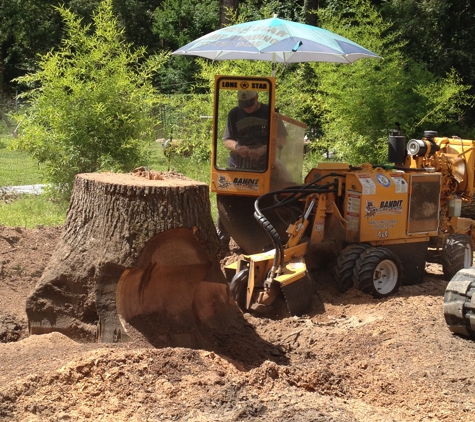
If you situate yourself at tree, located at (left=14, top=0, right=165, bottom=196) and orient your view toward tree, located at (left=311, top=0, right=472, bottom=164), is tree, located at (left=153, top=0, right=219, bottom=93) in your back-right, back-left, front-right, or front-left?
front-left

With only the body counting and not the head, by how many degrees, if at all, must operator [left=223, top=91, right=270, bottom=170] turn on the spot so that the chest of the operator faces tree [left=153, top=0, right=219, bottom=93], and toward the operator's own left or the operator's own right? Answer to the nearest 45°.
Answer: approximately 180°

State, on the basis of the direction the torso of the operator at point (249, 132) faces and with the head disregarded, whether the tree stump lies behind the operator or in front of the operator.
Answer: in front

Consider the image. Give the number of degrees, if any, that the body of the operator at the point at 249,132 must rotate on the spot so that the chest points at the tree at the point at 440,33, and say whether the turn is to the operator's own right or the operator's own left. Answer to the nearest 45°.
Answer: approximately 135° to the operator's own left

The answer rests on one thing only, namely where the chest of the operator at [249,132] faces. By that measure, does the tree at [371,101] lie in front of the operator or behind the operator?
behind

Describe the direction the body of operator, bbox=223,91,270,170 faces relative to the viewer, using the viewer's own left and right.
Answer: facing the viewer

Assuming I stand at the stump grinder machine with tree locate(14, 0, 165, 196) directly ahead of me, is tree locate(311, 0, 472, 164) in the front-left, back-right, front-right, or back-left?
front-right
